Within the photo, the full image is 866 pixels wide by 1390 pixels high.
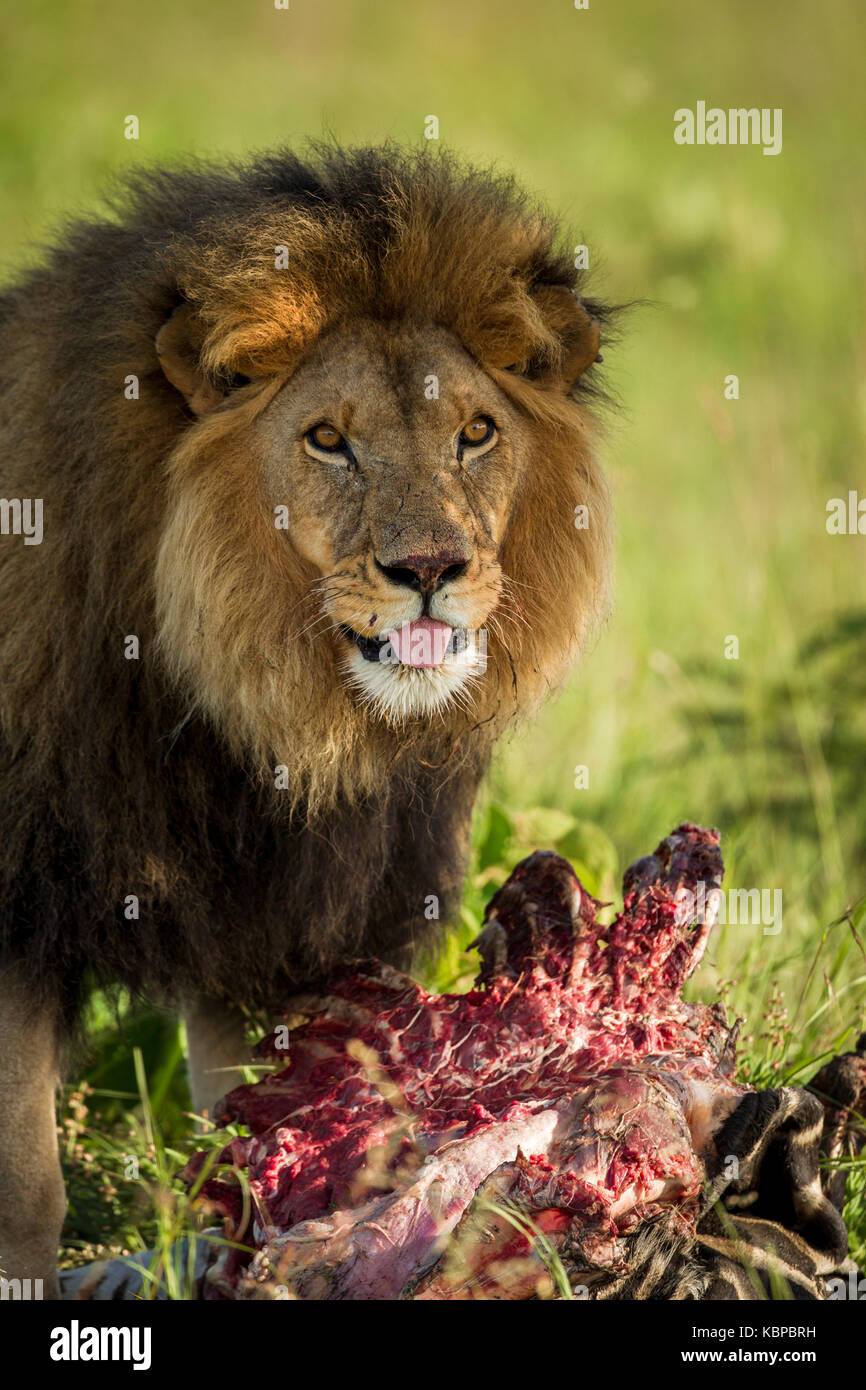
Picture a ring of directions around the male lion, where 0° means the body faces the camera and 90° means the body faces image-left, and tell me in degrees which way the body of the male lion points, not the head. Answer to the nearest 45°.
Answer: approximately 315°
